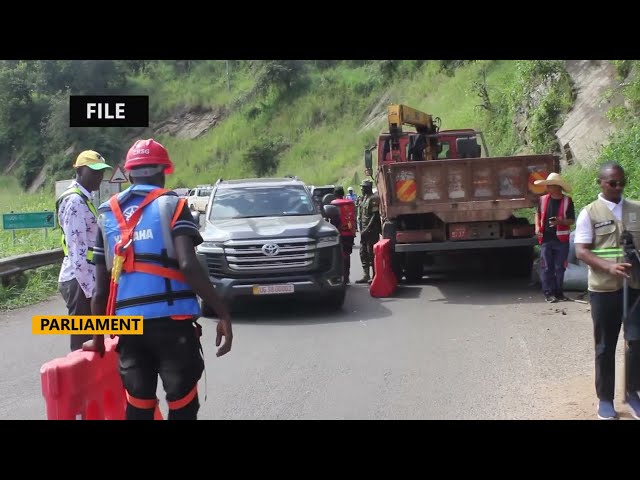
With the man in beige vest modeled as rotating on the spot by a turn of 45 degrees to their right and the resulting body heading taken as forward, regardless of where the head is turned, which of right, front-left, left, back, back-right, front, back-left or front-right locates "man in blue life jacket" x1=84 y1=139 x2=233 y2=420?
front-right

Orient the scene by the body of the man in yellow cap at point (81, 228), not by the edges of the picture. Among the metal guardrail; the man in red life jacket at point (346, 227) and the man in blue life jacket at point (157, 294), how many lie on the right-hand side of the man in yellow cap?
1

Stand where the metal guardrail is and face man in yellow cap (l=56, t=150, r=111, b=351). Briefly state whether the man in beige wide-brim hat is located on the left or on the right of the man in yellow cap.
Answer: left

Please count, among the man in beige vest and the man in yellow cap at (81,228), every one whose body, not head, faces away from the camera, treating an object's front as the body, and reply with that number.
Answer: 0

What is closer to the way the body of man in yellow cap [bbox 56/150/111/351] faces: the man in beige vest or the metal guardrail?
the man in beige vest

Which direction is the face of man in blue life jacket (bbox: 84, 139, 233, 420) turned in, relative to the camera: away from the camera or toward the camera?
away from the camera

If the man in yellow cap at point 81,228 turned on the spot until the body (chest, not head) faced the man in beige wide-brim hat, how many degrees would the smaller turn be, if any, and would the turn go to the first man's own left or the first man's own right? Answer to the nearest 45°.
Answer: approximately 45° to the first man's own left

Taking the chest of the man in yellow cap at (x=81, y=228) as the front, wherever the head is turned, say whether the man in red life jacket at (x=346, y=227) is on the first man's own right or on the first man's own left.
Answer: on the first man's own left

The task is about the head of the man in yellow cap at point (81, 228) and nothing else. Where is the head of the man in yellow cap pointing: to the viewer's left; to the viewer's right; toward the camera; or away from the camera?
to the viewer's right
